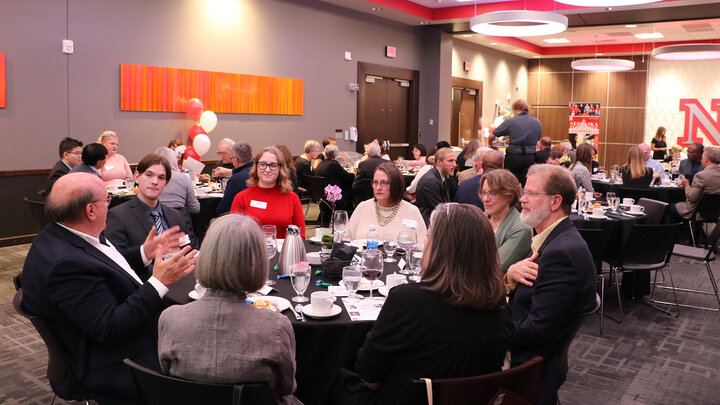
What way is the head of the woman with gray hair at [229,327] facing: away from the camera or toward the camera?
away from the camera

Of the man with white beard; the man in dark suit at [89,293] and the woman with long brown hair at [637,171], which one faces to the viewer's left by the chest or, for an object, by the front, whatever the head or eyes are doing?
the man with white beard

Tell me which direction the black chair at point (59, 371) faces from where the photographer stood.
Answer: facing to the right of the viewer

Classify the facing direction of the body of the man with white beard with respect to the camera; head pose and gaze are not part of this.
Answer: to the viewer's left

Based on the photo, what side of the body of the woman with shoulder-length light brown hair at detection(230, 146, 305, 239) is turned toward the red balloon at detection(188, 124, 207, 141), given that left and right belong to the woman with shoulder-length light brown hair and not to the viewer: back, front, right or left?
back

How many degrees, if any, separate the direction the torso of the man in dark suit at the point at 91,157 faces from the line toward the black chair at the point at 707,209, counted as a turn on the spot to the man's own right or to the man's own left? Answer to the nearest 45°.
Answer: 0° — they already face it

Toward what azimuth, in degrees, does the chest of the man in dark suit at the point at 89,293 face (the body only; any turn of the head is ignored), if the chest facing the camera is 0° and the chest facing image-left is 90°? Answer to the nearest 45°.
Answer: approximately 270°

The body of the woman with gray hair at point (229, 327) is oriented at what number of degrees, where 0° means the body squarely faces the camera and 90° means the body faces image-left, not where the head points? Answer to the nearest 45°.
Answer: approximately 180°

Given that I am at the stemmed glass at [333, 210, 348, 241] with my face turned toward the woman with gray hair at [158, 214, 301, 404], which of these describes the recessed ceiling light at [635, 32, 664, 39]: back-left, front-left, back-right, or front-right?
back-left
